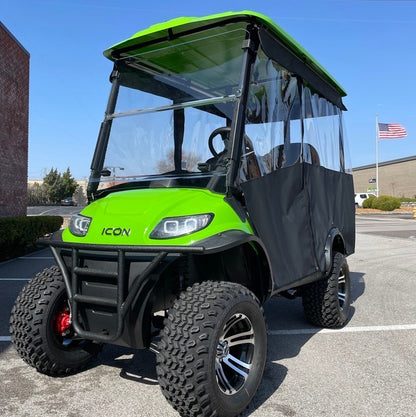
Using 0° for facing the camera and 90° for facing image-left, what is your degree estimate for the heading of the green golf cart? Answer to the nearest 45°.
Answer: approximately 45°

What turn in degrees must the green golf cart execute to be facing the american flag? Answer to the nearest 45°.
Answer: approximately 180°

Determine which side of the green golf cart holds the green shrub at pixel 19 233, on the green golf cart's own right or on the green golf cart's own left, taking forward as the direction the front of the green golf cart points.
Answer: on the green golf cart's own right

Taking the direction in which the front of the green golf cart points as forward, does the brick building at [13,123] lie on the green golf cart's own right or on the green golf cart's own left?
on the green golf cart's own right

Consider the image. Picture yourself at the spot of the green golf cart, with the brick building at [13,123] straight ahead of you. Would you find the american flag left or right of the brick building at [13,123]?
right

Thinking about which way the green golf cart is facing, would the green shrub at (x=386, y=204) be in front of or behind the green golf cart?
behind
